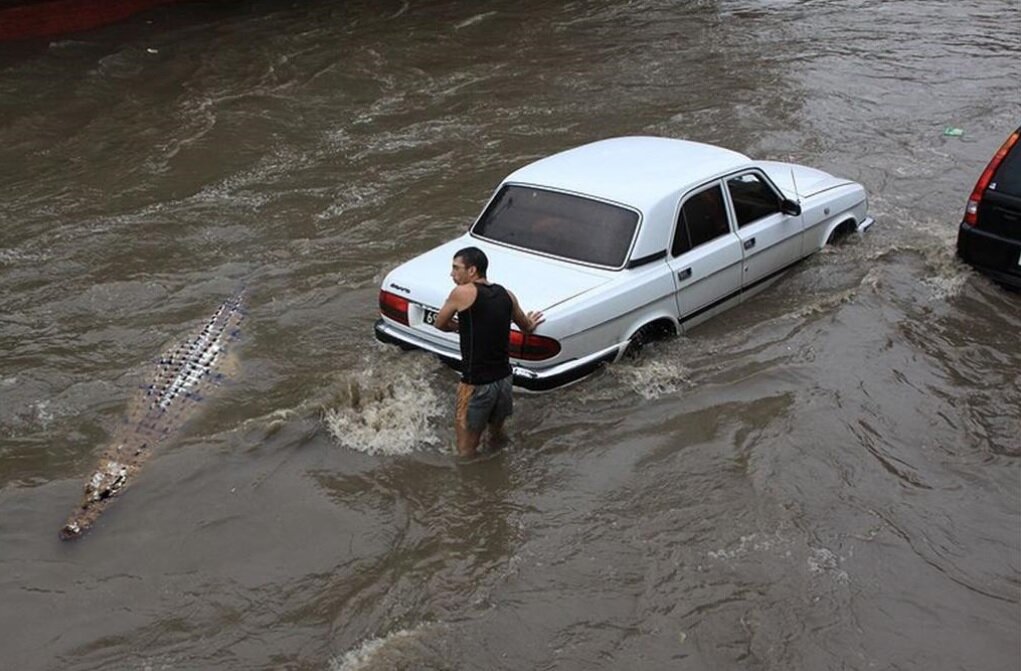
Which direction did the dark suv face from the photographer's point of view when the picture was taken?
facing away from the viewer and to the right of the viewer

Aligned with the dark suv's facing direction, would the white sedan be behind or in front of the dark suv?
behind

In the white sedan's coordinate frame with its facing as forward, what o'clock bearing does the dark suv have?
The dark suv is roughly at 1 o'clock from the white sedan.

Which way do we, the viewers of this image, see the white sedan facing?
facing away from the viewer and to the right of the viewer

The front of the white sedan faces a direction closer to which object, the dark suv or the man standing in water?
the dark suv

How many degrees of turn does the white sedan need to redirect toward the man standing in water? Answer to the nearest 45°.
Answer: approximately 180°

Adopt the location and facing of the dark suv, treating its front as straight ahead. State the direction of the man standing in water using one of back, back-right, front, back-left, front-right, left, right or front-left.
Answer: back

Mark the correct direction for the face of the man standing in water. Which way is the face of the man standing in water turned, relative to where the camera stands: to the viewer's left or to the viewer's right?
to the viewer's left

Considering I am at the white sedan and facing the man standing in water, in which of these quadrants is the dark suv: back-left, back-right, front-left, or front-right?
back-left
